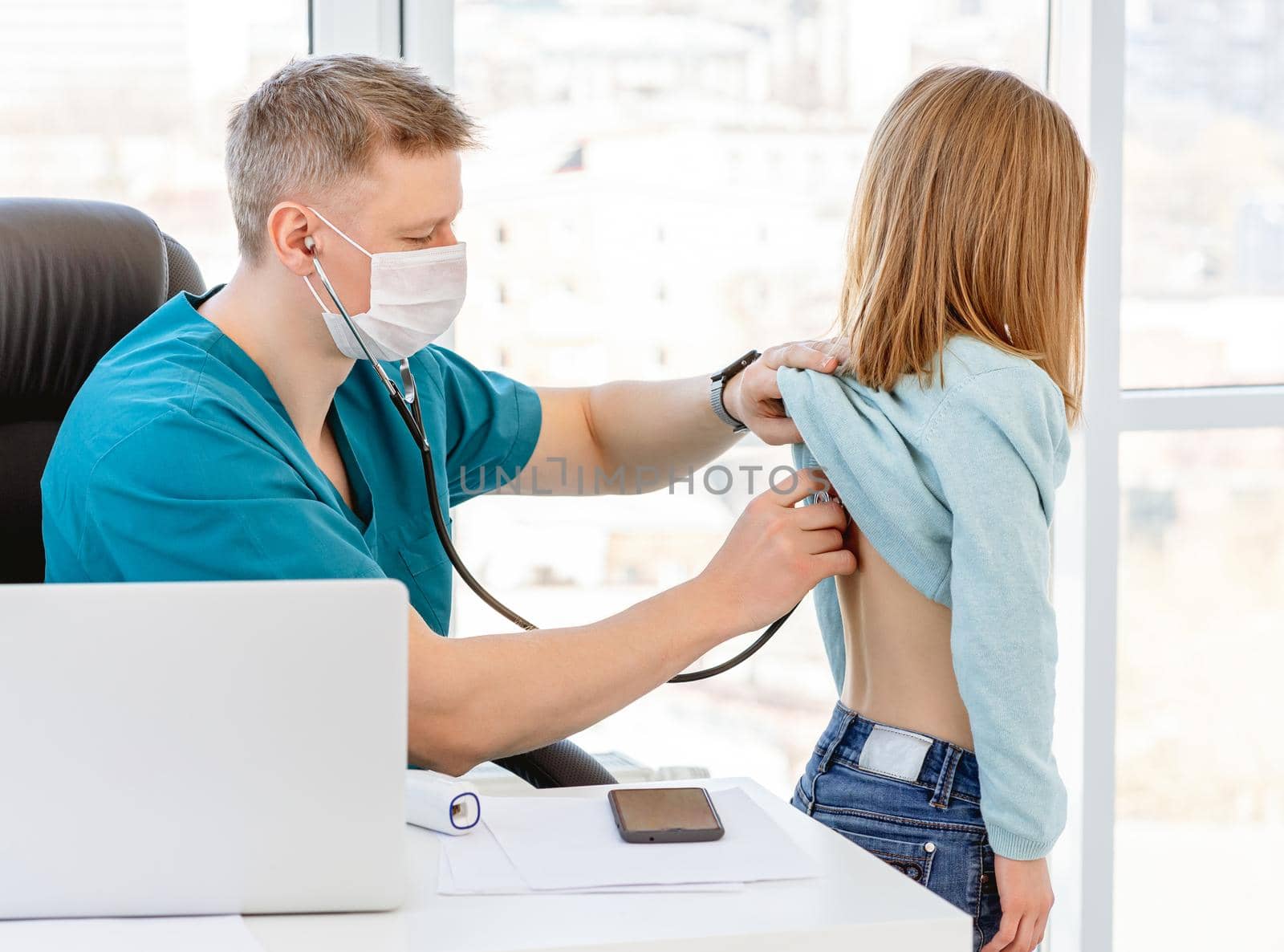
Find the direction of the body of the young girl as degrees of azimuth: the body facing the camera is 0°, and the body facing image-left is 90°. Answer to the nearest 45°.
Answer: approximately 225°

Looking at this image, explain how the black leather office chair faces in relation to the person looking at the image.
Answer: facing the viewer and to the right of the viewer

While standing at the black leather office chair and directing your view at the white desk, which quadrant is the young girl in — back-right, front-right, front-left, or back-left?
front-left

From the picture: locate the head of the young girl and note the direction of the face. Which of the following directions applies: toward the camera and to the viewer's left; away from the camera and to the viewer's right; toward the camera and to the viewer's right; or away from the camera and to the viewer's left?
away from the camera and to the viewer's right

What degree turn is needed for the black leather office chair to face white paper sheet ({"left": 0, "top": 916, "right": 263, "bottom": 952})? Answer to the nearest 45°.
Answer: approximately 45° to its right

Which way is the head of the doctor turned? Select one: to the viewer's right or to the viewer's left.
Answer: to the viewer's right

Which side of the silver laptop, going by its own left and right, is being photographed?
back

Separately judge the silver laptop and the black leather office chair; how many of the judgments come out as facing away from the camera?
1

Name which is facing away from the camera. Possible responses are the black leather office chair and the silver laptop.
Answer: the silver laptop
